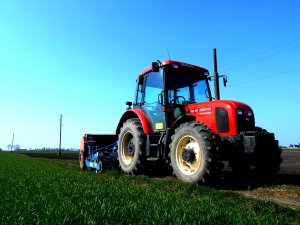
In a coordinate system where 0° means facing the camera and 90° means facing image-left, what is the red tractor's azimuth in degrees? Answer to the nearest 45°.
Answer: approximately 315°
